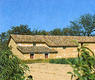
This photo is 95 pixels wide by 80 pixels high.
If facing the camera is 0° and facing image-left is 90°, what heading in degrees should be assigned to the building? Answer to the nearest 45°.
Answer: approximately 0°
